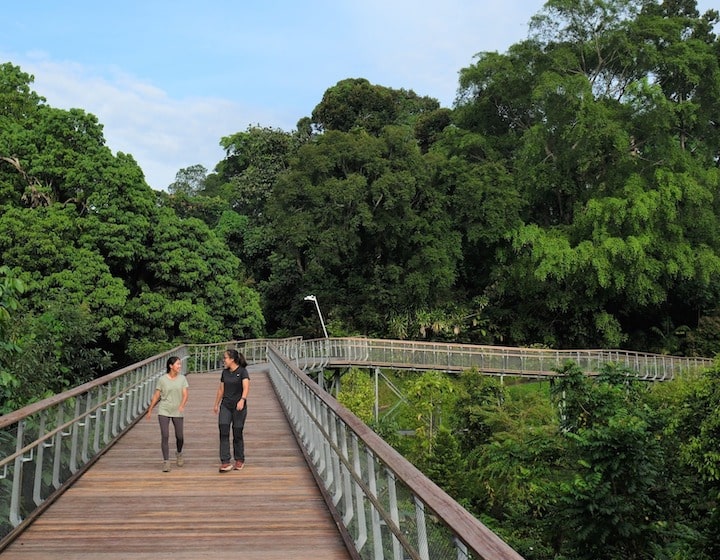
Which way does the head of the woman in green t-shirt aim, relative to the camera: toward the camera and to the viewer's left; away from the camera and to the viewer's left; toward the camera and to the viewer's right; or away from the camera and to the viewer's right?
toward the camera and to the viewer's right

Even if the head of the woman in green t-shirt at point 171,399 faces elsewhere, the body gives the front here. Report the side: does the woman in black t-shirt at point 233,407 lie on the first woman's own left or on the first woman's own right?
on the first woman's own left

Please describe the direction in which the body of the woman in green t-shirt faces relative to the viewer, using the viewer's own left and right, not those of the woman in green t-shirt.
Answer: facing the viewer
